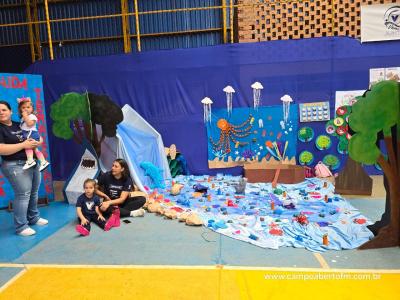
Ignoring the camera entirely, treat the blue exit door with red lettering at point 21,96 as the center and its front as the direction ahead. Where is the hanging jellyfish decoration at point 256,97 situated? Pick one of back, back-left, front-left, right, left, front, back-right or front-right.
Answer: left

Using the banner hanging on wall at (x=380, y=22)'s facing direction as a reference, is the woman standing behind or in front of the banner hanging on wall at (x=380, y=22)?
in front

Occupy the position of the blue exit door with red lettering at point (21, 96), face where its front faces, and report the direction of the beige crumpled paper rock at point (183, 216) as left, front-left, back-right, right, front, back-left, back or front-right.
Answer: front-left

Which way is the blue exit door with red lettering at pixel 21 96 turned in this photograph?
toward the camera

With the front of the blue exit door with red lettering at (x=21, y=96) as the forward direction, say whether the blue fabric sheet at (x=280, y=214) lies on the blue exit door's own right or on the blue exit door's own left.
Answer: on the blue exit door's own left

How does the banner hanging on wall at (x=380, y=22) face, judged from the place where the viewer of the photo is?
facing the viewer

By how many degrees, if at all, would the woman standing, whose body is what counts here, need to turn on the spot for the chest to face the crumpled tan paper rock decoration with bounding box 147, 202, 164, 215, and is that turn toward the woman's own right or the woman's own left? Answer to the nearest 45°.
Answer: approximately 45° to the woman's own left

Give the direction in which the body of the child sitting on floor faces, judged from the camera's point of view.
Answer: toward the camera
